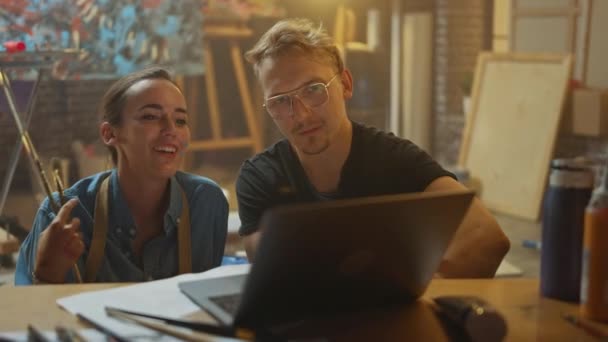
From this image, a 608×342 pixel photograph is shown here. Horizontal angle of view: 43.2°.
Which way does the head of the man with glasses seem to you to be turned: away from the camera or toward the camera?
toward the camera

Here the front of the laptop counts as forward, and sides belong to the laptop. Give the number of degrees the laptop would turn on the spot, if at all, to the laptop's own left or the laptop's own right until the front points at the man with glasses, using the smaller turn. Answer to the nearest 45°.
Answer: approximately 45° to the laptop's own right

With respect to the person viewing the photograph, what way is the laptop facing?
facing away from the viewer and to the left of the viewer

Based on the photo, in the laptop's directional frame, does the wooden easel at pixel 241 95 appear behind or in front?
in front

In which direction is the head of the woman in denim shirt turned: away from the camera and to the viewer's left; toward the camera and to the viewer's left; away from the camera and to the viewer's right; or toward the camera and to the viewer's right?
toward the camera and to the viewer's right

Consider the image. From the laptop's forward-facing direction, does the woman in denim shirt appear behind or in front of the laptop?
in front

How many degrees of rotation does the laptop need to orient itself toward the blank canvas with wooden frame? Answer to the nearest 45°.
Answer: approximately 45° to its right

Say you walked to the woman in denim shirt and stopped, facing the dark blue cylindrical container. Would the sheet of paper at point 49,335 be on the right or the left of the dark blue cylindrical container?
right
